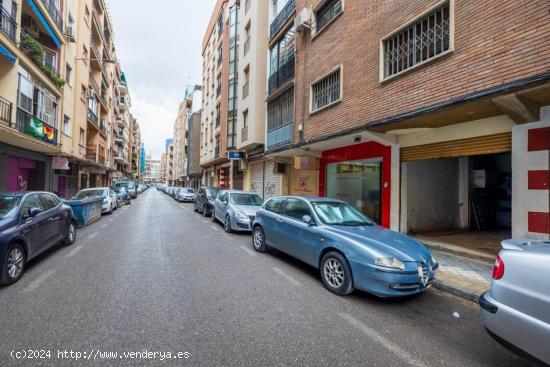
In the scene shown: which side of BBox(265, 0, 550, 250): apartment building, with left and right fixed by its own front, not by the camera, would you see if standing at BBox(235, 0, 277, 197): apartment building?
right

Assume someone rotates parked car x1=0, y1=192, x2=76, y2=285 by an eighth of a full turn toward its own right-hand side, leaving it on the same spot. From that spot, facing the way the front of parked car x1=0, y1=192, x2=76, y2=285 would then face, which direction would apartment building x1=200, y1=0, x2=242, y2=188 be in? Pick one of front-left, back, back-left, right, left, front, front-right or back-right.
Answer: back-right

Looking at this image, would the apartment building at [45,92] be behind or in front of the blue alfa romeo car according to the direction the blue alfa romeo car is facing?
behind

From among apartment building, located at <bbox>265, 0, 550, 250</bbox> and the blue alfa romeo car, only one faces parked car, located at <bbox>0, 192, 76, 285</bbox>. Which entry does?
the apartment building

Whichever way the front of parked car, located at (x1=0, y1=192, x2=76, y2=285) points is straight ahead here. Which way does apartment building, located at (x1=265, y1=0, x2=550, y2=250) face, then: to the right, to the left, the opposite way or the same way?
to the right

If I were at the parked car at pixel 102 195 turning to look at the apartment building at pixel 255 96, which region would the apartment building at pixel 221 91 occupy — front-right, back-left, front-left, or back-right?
front-left

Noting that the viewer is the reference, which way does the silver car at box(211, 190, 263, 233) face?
facing the viewer and to the right of the viewer

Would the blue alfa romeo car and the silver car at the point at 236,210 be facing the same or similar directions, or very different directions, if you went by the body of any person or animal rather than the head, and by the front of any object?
same or similar directions

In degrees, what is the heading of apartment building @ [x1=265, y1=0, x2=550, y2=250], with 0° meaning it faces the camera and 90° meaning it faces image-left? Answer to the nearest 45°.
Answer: approximately 45°

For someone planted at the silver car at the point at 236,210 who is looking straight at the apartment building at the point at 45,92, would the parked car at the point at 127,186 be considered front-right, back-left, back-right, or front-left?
front-right

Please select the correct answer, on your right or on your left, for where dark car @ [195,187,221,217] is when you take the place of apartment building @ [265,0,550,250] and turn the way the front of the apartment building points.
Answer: on your right

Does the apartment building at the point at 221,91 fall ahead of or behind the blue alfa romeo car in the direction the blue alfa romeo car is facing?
behind

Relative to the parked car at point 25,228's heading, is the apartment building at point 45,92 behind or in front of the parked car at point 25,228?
behind

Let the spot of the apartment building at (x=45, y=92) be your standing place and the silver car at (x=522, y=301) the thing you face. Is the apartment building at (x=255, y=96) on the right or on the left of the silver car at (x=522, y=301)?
left

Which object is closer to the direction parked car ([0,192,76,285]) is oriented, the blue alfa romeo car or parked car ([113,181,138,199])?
the blue alfa romeo car

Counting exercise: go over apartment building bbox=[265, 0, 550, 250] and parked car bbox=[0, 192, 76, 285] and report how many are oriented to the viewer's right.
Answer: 0

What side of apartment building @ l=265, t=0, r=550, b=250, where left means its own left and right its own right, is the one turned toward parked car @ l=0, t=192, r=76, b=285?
front
